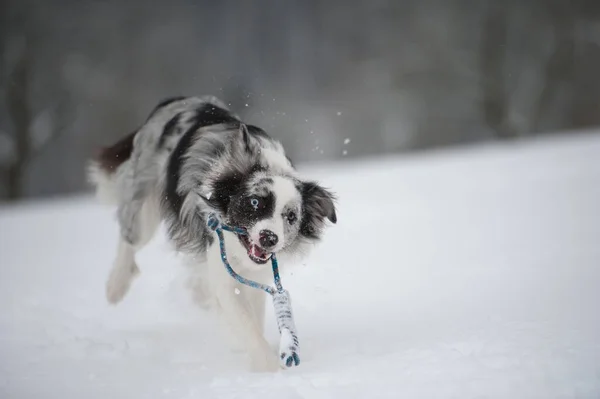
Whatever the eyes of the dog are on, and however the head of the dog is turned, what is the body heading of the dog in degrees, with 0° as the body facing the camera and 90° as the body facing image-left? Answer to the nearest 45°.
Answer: approximately 315°

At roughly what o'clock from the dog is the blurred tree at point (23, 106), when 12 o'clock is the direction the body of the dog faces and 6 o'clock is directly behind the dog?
The blurred tree is roughly at 7 o'clock from the dog.

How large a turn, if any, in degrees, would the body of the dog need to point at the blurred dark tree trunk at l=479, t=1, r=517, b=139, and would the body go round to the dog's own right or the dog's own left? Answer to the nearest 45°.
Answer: approximately 90° to the dog's own left
